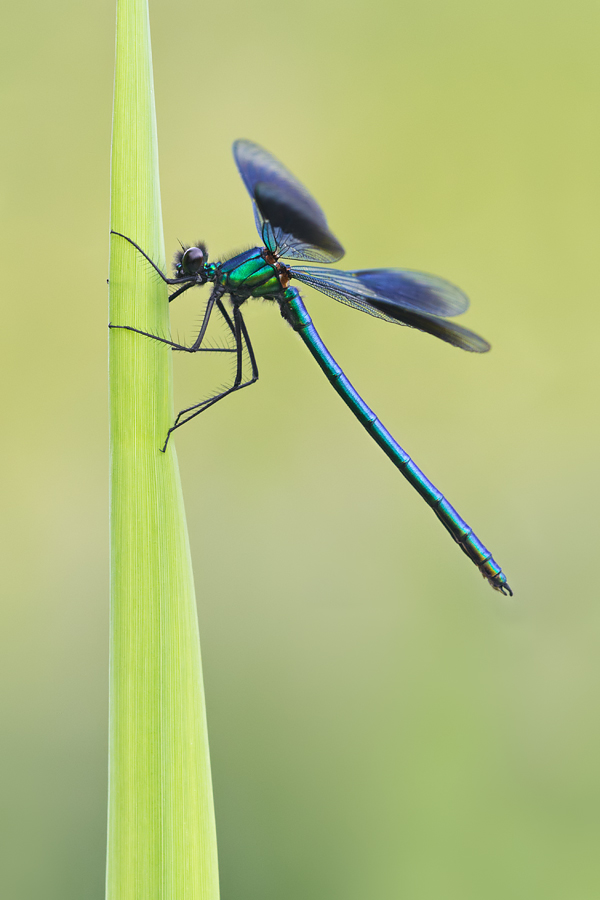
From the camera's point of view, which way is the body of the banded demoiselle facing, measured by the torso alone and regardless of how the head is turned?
to the viewer's left
